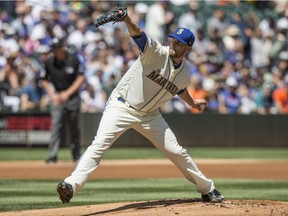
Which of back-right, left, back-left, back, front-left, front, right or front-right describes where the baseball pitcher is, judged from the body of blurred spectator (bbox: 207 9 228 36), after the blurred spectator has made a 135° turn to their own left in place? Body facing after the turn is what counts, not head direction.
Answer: back-right

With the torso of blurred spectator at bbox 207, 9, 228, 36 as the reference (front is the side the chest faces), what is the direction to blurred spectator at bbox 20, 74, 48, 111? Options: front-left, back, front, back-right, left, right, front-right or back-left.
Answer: front-right

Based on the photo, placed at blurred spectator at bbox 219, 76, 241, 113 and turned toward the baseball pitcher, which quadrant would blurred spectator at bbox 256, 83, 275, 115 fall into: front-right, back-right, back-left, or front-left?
back-left

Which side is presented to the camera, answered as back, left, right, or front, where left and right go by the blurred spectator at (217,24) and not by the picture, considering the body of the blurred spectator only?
front

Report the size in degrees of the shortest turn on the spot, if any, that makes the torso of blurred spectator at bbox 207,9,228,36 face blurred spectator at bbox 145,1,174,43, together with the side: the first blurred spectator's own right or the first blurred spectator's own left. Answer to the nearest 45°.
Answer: approximately 45° to the first blurred spectator's own right
